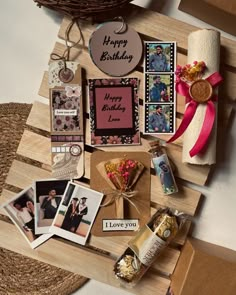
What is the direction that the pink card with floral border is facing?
toward the camera

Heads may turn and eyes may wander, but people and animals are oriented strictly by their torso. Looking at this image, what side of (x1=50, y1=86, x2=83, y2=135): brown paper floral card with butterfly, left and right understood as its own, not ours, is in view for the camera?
front

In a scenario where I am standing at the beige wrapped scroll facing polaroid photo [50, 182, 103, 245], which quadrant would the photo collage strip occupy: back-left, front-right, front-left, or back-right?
front-right

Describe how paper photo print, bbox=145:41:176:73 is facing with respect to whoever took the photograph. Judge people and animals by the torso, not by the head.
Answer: facing the viewer
